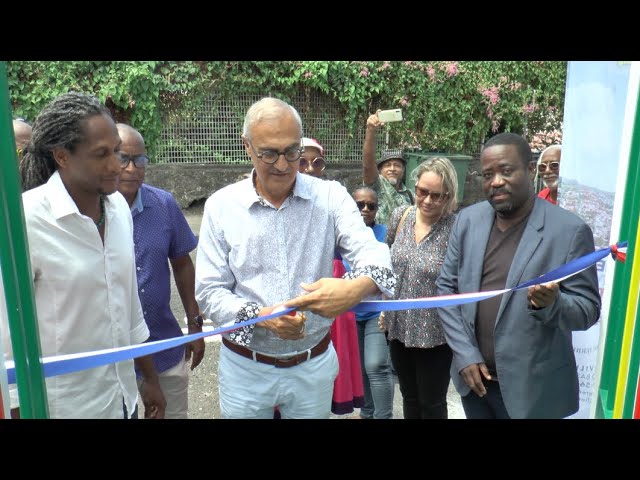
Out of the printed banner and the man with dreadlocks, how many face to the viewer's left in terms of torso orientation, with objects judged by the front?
0

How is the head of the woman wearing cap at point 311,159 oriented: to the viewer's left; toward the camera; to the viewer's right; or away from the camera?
toward the camera

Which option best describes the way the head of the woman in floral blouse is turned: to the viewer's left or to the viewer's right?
to the viewer's left

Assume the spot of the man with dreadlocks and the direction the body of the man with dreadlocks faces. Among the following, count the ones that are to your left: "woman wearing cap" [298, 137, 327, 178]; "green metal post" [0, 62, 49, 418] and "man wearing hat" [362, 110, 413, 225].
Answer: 2

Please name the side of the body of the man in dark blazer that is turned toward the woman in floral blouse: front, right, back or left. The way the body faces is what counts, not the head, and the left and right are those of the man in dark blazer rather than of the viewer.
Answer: right

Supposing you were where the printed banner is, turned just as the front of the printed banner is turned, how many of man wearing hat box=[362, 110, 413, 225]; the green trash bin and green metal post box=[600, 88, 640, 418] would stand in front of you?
1

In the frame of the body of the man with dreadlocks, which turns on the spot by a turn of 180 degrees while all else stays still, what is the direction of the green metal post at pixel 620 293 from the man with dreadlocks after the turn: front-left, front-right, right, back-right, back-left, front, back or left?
back

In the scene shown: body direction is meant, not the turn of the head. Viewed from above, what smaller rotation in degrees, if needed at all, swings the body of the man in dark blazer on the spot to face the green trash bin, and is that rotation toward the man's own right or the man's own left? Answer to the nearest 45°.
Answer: approximately 135° to the man's own right

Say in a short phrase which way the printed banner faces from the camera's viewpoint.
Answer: facing the viewer

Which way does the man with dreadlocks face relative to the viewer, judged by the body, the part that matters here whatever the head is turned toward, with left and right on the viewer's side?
facing the viewer and to the right of the viewer

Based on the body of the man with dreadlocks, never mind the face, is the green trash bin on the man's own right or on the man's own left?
on the man's own left

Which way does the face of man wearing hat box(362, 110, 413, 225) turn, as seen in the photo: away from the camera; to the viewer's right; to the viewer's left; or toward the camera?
toward the camera

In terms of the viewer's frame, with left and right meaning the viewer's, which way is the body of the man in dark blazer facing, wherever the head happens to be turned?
facing the viewer and to the left of the viewer

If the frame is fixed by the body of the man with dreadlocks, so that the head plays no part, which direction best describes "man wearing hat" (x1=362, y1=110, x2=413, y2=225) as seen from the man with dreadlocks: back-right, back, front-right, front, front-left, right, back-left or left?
left

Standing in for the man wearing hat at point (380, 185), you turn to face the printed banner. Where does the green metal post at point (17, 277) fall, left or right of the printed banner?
right
